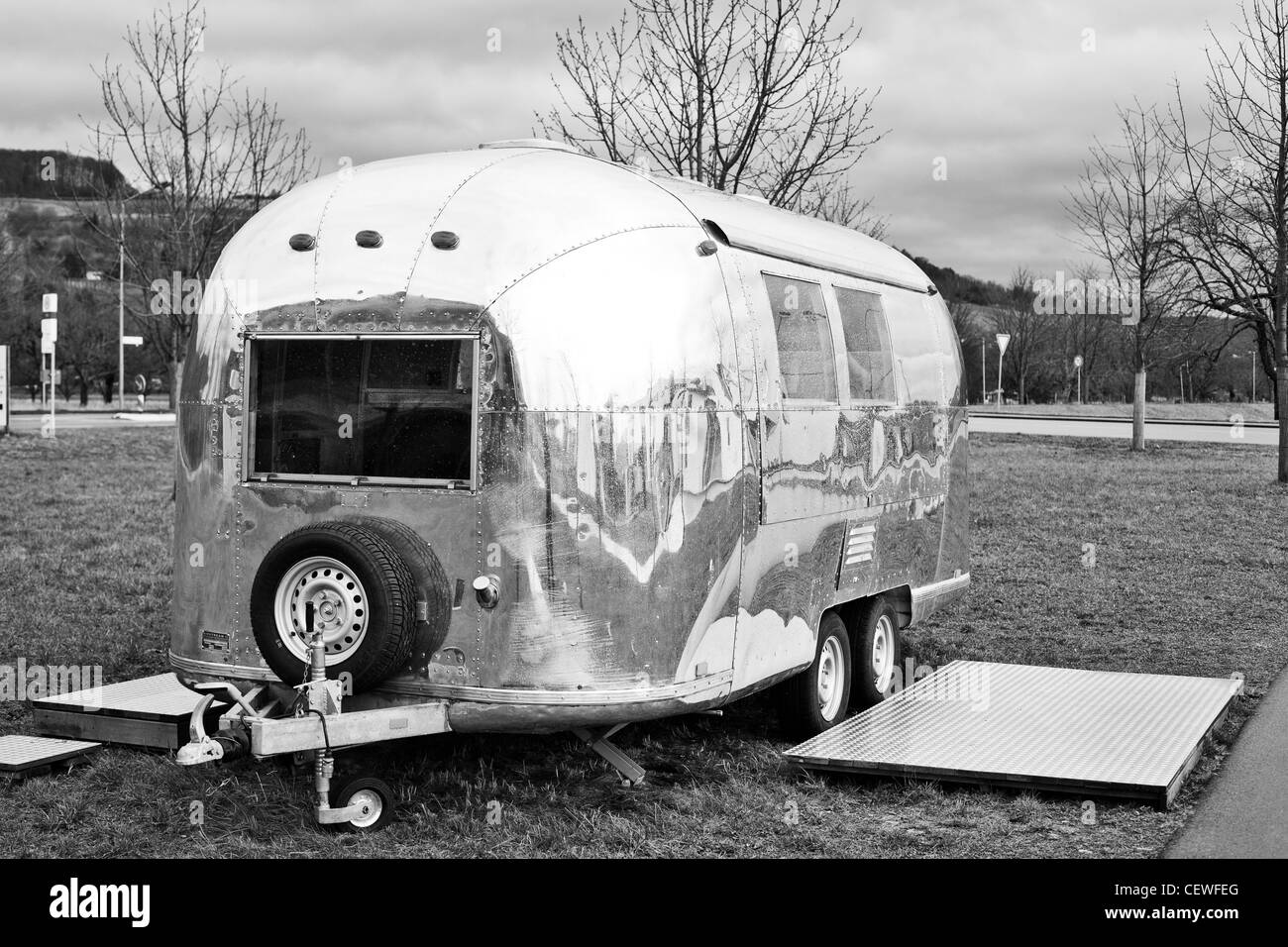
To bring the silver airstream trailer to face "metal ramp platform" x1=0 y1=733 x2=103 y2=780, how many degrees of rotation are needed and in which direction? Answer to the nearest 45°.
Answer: approximately 90° to its right

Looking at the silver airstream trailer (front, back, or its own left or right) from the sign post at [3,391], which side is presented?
right

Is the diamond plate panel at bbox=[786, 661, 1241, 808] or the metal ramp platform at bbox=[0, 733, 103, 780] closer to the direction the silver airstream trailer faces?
the metal ramp platform

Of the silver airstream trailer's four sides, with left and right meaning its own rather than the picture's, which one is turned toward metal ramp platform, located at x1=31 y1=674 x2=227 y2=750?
right

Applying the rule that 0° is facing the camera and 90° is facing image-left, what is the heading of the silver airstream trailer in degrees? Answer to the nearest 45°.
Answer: approximately 45°
